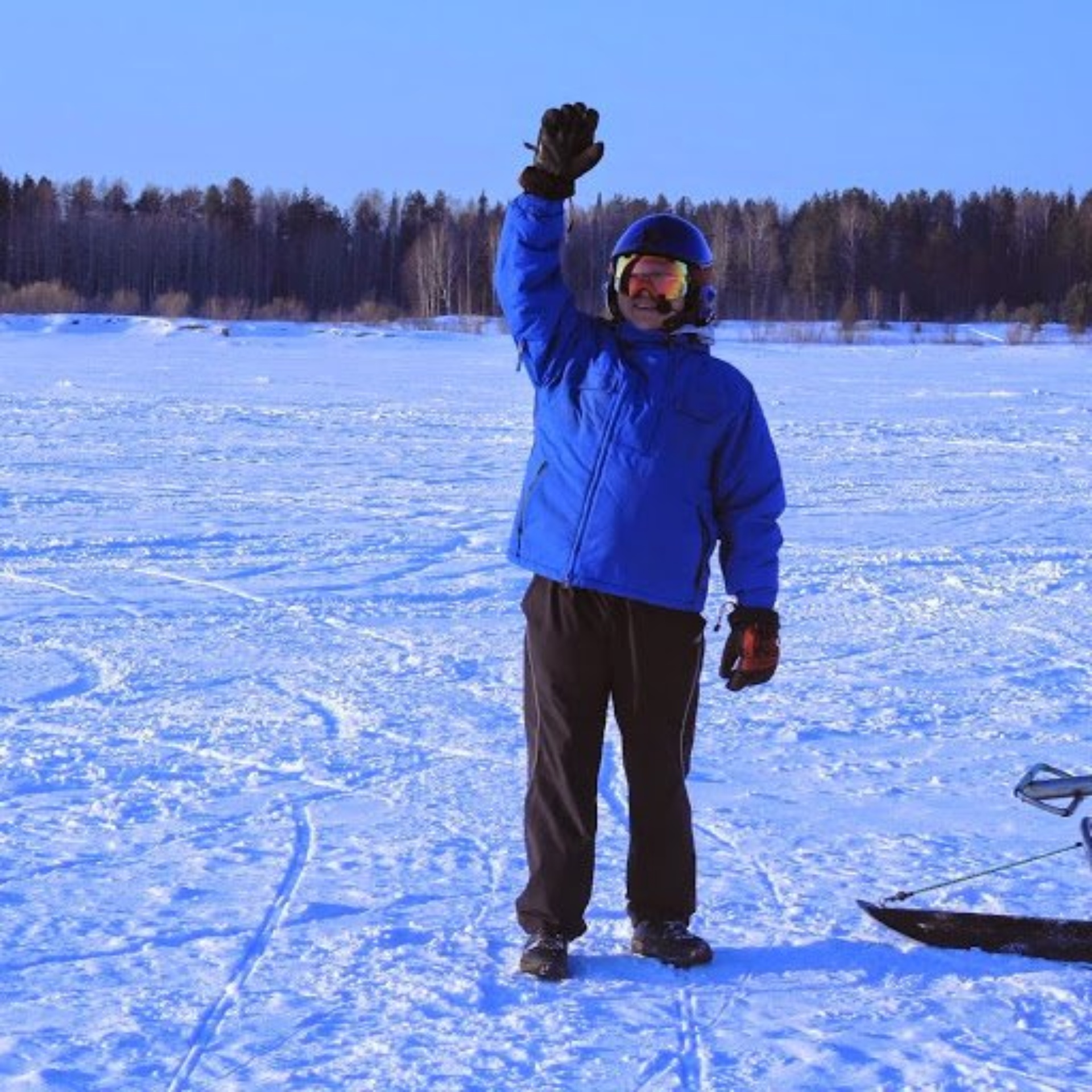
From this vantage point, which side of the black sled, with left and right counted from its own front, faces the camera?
left
